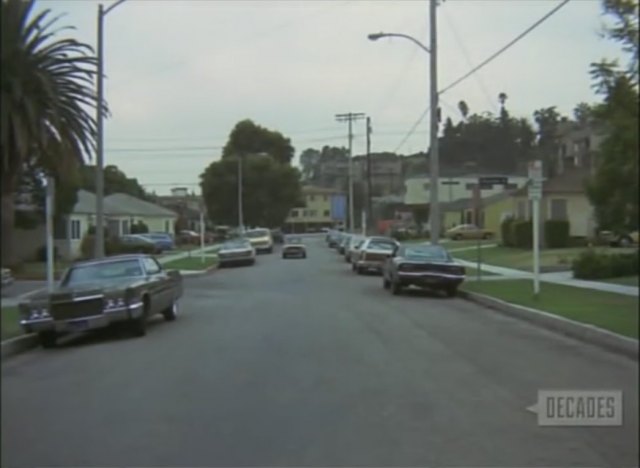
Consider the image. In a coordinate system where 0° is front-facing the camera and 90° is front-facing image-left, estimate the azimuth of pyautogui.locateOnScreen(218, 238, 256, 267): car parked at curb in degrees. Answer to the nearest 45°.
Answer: approximately 0°

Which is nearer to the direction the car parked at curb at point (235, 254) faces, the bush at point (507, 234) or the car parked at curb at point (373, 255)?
the car parked at curb

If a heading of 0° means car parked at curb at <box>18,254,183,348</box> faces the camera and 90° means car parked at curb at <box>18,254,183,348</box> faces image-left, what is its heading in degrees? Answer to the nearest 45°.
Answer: approximately 45°

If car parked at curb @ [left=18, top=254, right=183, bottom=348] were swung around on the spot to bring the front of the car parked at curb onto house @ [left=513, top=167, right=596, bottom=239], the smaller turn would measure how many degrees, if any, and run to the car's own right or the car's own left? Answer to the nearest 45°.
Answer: approximately 180°

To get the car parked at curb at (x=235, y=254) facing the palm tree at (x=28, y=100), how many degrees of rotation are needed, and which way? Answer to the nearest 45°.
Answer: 0° — it already faces it

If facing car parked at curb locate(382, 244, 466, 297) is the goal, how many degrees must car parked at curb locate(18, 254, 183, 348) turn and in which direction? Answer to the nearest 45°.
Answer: approximately 180°

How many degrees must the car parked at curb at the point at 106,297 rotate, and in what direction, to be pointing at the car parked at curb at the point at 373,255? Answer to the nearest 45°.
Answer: approximately 180°

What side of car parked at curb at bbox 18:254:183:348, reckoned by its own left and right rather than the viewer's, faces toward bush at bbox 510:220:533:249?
back

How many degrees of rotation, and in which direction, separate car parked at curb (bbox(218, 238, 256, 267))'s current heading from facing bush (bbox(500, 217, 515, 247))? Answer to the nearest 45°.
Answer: approximately 90° to its left
